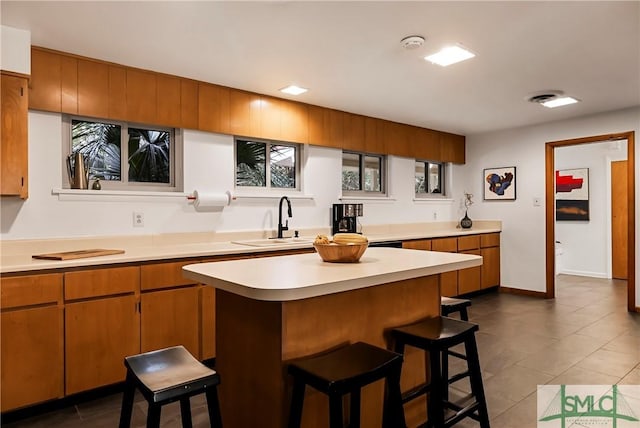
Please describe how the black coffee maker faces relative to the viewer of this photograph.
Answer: facing the viewer and to the right of the viewer

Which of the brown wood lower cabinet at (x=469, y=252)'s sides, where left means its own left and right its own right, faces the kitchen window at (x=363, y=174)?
right

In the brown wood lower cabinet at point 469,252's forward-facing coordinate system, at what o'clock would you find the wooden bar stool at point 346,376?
The wooden bar stool is roughly at 2 o'clock from the brown wood lower cabinet.

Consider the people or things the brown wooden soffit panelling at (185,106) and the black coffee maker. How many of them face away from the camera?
0

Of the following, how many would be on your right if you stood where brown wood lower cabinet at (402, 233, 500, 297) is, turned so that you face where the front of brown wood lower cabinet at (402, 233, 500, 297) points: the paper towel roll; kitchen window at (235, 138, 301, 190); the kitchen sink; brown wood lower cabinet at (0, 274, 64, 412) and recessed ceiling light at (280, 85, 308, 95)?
5

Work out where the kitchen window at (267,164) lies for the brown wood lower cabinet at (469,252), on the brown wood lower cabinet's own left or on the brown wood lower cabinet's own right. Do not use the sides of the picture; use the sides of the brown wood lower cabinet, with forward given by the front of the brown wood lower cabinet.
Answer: on the brown wood lower cabinet's own right

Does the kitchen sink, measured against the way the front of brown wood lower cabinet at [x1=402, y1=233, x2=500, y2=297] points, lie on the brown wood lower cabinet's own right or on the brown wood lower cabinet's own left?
on the brown wood lower cabinet's own right

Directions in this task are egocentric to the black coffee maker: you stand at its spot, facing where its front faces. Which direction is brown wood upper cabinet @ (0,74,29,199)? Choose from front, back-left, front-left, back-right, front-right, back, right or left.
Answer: right

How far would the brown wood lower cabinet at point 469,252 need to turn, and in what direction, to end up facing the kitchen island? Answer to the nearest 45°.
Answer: approximately 45° to its right

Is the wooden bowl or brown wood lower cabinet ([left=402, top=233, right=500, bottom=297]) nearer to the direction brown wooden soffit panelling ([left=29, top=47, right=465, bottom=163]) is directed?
the wooden bowl

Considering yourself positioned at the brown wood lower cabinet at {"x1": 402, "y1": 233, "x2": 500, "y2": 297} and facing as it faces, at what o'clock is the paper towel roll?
The paper towel roll is roughly at 3 o'clock from the brown wood lower cabinet.

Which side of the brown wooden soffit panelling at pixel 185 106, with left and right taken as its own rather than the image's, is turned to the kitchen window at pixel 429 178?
left

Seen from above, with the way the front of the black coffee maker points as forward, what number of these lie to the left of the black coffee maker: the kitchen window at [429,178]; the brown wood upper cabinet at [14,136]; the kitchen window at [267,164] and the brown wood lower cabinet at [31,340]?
1

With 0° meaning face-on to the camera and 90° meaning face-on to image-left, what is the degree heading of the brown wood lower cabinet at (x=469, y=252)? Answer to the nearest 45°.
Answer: approximately 315°

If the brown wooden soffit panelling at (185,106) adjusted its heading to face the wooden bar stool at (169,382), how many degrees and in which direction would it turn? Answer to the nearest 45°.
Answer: approximately 45° to its right

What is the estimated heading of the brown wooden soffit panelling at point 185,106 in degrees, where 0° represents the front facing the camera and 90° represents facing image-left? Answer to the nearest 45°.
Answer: approximately 315°

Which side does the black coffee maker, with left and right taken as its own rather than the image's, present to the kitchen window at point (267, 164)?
right

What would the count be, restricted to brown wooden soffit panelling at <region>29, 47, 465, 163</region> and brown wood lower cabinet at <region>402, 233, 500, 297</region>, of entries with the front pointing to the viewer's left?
0
